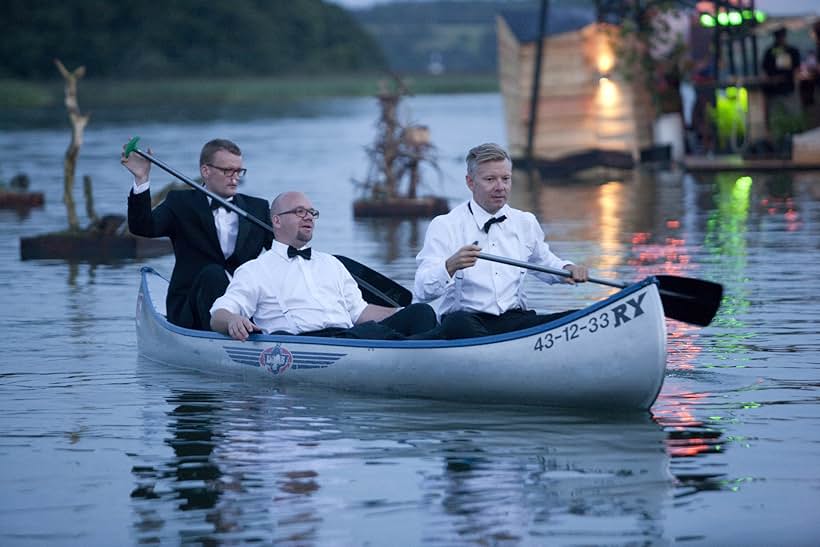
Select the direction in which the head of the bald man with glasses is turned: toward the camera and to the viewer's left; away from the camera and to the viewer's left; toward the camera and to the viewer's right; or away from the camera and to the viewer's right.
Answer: toward the camera and to the viewer's right

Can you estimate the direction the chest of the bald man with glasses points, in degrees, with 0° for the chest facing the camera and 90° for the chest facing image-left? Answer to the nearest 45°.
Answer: approximately 315°

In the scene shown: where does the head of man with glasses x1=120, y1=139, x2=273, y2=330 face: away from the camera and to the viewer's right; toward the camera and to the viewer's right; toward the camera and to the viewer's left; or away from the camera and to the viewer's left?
toward the camera and to the viewer's right

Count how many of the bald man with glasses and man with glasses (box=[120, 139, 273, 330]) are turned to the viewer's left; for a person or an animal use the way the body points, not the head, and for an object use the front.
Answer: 0

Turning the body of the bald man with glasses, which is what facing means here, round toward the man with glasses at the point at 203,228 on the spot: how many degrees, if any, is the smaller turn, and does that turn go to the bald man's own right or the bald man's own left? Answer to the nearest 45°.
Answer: approximately 180°

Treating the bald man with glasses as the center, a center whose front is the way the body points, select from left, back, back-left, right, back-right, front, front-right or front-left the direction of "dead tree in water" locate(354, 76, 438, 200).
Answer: back-left

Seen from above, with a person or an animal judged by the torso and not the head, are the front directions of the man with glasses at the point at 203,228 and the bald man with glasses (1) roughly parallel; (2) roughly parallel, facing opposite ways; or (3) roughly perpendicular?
roughly parallel

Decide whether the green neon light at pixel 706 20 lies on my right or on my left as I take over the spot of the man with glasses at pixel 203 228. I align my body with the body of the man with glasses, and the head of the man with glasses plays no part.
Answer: on my left

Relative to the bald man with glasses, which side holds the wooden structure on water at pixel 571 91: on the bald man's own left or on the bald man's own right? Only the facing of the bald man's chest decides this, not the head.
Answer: on the bald man's own left
